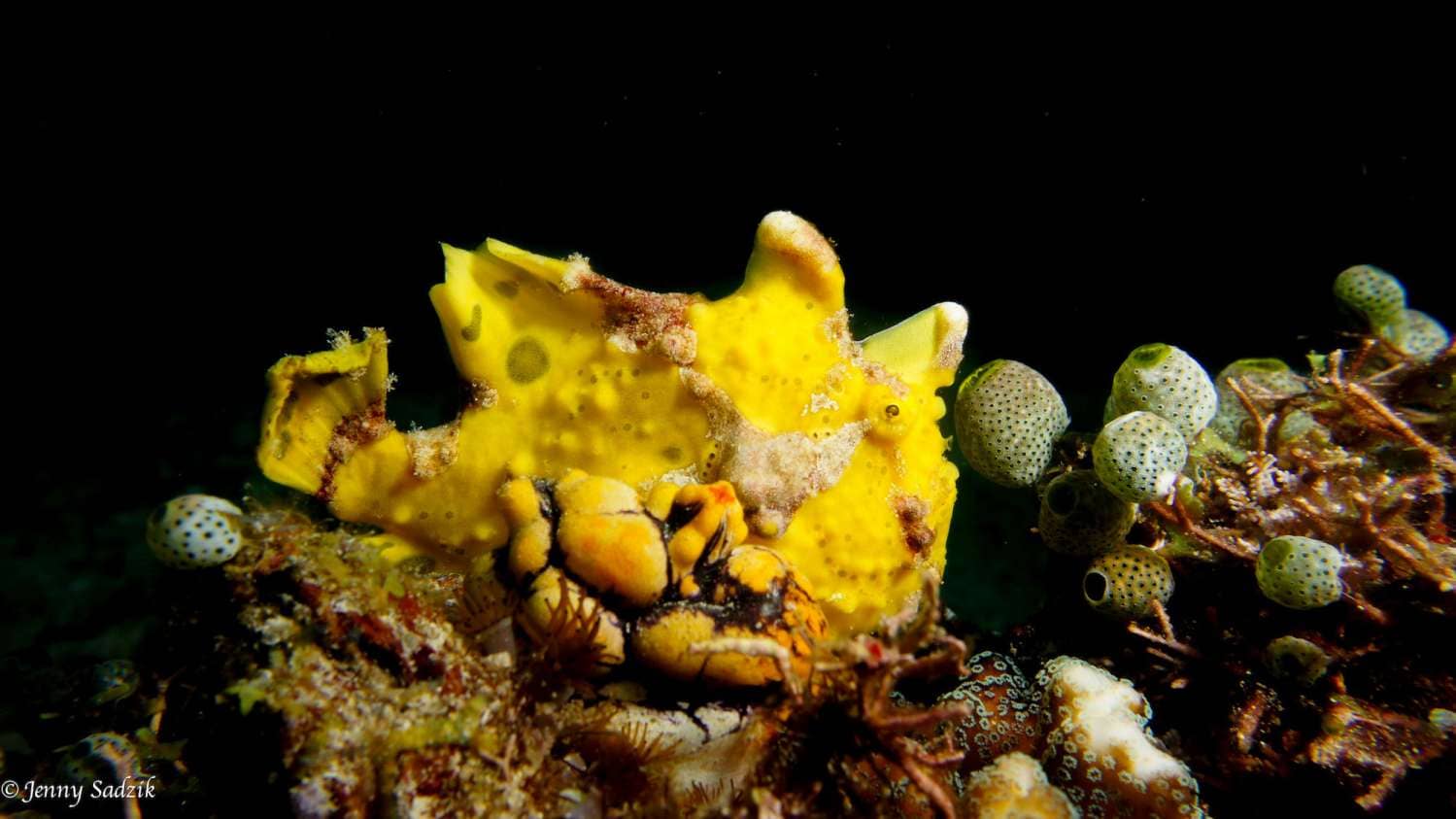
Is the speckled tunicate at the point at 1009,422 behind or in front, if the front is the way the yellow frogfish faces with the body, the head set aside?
in front

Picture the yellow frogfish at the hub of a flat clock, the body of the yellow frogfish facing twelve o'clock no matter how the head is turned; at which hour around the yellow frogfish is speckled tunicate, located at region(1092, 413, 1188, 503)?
The speckled tunicate is roughly at 12 o'clock from the yellow frogfish.

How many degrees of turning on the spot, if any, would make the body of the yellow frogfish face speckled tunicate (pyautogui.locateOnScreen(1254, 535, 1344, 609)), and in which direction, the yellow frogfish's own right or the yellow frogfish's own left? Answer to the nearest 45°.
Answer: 0° — it already faces it

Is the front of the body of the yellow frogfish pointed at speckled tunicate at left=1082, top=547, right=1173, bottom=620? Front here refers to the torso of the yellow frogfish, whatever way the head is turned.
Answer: yes

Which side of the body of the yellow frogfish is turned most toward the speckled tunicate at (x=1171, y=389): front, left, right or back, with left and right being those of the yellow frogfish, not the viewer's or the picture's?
front

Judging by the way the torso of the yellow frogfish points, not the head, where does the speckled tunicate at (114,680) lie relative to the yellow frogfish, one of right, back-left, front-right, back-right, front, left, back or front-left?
back

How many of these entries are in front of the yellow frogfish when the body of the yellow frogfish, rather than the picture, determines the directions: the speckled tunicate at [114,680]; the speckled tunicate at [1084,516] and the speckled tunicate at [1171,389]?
2

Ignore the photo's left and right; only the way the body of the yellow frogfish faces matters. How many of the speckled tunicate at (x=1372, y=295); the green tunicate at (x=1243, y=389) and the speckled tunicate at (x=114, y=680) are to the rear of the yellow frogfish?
1

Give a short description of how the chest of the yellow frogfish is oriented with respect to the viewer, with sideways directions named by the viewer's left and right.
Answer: facing to the right of the viewer

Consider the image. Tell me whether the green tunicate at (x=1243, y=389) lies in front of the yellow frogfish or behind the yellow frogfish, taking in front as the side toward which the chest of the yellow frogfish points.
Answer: in front
